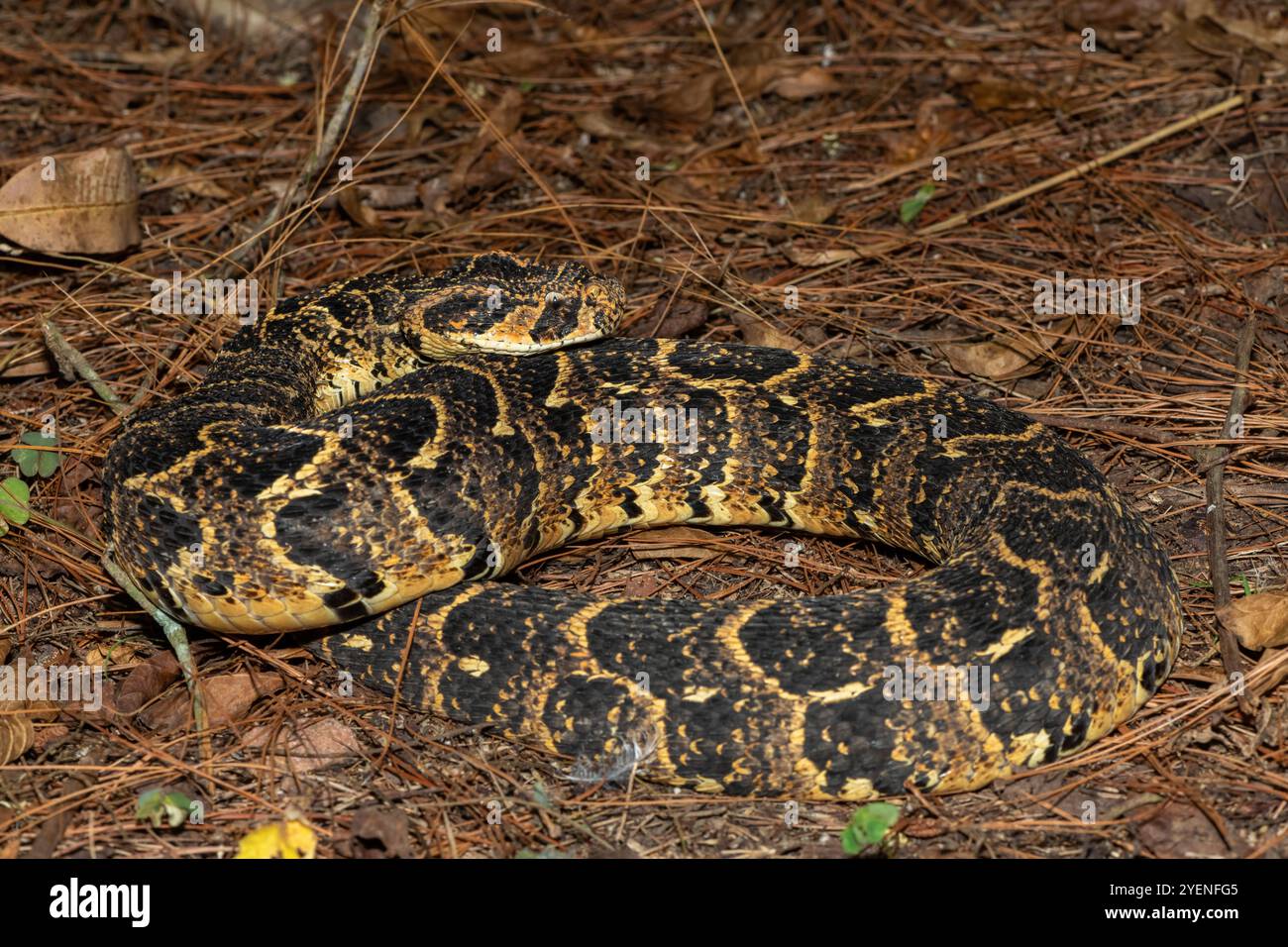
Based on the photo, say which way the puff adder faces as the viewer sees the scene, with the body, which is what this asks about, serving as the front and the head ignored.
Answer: to the viewer's right

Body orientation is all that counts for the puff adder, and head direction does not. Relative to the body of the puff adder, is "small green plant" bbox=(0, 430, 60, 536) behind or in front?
behind

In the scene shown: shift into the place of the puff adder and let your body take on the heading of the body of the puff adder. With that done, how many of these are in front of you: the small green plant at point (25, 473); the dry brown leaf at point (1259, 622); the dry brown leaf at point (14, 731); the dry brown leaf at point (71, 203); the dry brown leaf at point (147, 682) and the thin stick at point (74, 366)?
1

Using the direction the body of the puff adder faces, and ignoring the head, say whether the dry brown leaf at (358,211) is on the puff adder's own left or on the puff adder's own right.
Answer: on the puff adder's own left

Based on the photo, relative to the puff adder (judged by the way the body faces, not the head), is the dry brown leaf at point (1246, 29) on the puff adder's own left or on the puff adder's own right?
on the puff adder's own left

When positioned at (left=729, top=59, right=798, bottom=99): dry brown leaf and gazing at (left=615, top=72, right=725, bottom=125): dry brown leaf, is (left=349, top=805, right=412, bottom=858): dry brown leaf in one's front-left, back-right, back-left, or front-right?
front-left

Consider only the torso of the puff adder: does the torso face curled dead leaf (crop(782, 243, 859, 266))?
no

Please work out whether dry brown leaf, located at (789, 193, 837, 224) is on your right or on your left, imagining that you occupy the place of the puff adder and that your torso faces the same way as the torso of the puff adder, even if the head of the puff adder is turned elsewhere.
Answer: on your left

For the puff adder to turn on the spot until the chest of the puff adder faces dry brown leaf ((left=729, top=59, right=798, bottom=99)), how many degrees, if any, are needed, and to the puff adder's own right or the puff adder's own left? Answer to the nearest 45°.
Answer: approximately 90° to the puff adder's own left

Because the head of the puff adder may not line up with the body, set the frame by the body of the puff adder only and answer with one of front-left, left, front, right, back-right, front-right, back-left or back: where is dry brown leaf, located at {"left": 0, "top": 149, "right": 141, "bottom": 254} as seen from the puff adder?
back-left

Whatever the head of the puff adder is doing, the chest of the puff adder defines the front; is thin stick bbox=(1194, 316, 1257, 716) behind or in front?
in front

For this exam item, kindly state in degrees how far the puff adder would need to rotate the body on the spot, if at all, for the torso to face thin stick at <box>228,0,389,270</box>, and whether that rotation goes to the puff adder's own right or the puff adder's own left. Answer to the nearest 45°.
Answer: approximately 135° to the puff adder's own left

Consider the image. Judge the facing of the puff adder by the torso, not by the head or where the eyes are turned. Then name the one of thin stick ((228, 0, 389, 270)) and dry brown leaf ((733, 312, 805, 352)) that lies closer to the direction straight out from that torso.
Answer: the dry brown leaf

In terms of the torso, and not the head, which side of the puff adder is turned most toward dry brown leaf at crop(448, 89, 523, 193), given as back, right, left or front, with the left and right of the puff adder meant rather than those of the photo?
left

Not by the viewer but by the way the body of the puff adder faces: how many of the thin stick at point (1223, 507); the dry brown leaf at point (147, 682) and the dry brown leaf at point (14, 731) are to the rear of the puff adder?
2

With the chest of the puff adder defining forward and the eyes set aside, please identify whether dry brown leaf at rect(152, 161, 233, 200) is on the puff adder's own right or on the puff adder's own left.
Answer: on the puff adder's own left

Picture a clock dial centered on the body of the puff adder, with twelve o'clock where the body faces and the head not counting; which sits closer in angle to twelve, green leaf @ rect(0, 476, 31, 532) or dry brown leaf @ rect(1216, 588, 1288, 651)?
the dry brown leaf

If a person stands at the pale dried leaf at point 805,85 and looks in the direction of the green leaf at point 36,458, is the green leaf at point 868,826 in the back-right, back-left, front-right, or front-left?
front-left

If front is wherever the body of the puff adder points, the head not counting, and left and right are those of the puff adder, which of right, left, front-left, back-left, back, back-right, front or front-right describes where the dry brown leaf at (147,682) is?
back
